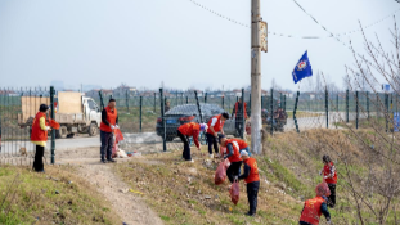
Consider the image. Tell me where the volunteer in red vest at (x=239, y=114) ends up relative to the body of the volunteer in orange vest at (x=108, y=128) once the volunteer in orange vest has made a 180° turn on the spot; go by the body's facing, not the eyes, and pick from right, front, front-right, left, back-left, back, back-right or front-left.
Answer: right

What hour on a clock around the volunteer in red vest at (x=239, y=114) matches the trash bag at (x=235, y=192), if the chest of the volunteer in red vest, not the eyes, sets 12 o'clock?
The trash bag is roughly at 12 o'clock from the volunteer in red vest.

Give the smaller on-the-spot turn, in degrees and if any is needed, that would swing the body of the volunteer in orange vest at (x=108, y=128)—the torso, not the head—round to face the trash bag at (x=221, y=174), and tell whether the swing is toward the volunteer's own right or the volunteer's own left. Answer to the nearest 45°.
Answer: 0° — they already face it

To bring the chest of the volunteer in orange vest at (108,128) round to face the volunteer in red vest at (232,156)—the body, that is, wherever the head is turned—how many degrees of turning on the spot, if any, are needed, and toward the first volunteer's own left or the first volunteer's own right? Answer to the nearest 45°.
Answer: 0° — they already face them

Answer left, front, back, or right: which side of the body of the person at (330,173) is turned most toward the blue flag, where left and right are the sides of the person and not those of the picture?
right

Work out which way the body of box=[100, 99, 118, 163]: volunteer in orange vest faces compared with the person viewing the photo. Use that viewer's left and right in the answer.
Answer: facing the viewer and to the right of the viewer

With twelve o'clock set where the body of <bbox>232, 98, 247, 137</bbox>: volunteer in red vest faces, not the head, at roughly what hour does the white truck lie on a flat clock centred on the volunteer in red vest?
The white truck is roughly at 4 o'clock from the volunteer in red vest.

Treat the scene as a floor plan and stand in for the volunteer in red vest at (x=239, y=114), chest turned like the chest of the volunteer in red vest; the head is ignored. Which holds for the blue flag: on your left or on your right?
on your left

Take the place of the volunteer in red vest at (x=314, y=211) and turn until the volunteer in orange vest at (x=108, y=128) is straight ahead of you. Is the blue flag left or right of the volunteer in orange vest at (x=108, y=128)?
right

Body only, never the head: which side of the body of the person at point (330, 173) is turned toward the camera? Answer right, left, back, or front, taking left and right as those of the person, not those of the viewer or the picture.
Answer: left

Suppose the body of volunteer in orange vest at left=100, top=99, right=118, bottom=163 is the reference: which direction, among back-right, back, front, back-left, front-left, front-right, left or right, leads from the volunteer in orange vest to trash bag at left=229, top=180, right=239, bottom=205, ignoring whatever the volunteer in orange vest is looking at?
front

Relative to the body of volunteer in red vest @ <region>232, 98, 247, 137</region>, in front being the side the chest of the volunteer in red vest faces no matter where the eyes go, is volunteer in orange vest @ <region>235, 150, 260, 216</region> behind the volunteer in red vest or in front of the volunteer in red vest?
in front
